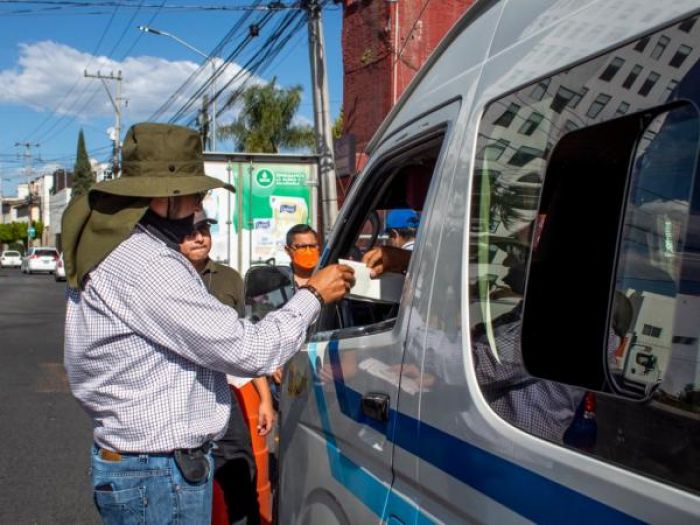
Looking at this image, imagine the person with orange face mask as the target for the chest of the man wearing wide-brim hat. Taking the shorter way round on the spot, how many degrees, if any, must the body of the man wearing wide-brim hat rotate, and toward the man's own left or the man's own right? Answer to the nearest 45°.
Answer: approximately 45° to the man's own left

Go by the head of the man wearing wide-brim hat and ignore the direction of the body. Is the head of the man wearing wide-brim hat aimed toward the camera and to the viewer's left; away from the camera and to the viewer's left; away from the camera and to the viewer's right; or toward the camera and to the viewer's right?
away from the camera and to the viewer's right

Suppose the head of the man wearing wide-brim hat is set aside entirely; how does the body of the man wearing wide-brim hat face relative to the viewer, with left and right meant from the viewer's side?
facing away from the viewer and to the right of the viewer

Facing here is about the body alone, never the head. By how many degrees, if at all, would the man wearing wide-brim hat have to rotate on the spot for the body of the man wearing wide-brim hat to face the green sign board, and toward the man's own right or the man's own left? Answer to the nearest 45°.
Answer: approximately 45° to the man's own left

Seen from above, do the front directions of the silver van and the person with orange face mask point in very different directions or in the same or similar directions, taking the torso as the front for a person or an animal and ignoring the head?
very different directions
